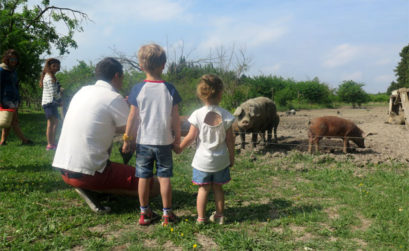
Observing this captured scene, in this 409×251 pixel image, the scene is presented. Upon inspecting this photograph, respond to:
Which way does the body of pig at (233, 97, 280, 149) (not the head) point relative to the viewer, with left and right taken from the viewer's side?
facing the viewer and to the left of the viewer

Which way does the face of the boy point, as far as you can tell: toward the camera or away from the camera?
away from the camera

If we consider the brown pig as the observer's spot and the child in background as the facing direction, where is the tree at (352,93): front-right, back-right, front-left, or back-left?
back-right

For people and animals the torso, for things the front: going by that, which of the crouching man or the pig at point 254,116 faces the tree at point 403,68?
the crouching man

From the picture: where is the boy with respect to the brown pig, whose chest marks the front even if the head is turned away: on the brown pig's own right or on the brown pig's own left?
on the brown pig's own right

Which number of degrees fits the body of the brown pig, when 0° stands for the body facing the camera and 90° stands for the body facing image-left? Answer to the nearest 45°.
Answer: approximately 270°

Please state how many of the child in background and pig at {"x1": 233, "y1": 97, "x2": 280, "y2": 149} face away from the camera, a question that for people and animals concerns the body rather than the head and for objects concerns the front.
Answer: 0

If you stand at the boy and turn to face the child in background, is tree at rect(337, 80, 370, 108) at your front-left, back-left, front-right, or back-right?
front-right

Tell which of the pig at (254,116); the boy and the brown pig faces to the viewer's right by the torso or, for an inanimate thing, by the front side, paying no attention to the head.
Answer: the brown pig

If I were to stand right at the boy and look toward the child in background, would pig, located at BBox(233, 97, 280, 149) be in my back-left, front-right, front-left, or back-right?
front-right

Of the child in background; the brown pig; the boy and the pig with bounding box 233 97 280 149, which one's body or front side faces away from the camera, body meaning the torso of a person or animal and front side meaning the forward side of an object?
the boy

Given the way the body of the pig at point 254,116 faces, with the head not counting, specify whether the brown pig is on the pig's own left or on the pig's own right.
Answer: on the pig's own left

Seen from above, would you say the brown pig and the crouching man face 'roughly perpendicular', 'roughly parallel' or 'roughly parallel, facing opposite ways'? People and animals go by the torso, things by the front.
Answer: roughly perpendicular

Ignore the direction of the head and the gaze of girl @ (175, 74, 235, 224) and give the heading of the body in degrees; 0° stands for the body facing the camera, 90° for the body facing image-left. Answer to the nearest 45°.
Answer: approximately 180°

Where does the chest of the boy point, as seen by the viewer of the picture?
away from the camera

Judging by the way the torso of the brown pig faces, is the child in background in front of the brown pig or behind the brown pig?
behind
